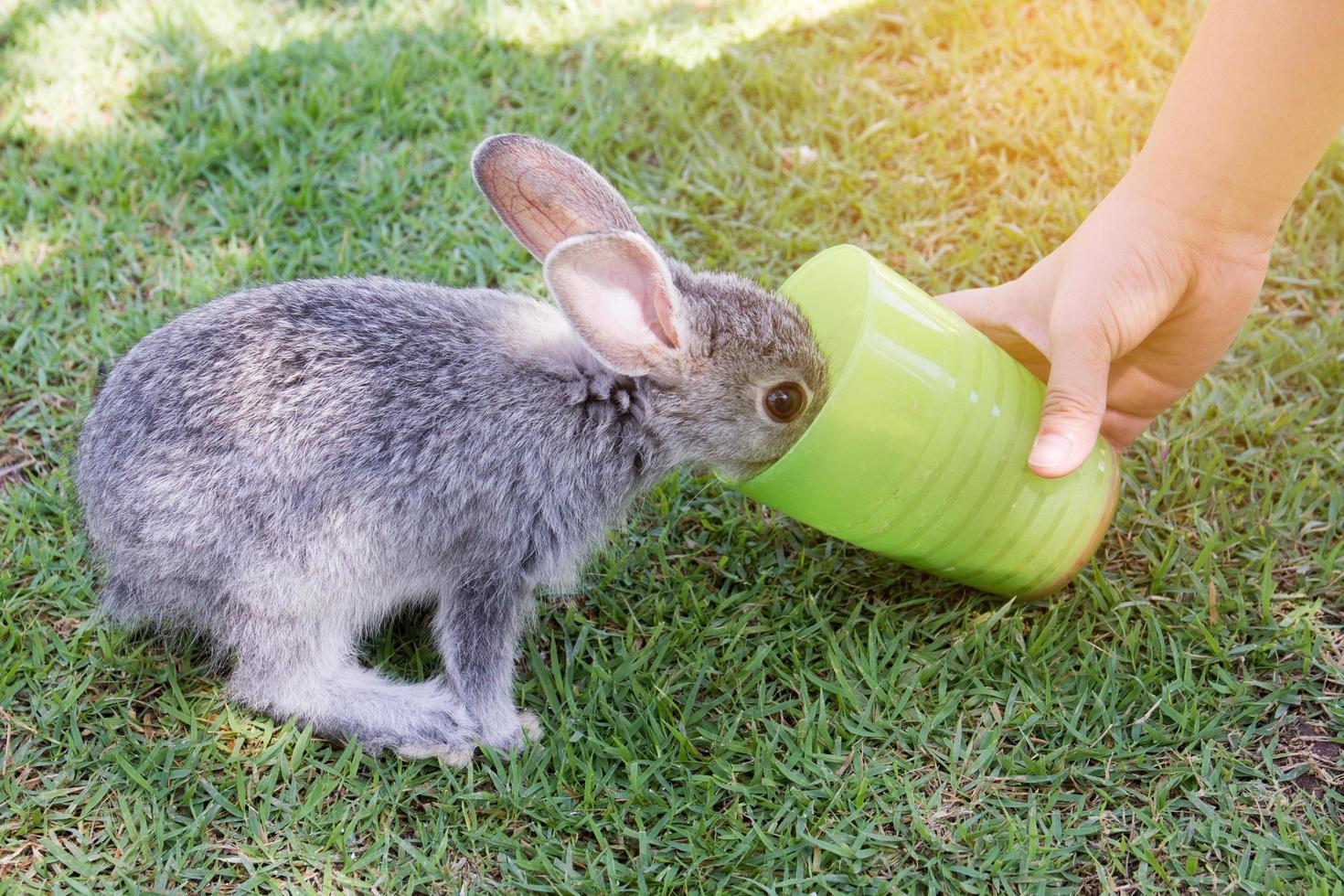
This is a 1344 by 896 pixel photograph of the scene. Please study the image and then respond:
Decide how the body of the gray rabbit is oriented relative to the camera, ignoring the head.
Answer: to the viewer's right
